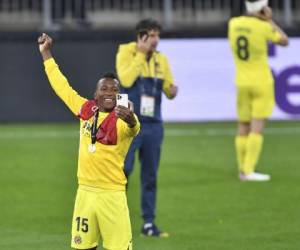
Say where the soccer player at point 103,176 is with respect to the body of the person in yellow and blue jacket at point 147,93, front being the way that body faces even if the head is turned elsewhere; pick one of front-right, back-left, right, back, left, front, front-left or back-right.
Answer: front-right

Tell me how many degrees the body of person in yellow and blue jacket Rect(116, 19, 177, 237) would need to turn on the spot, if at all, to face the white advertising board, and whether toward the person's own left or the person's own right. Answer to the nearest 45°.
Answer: approximately 135° to the person's own left

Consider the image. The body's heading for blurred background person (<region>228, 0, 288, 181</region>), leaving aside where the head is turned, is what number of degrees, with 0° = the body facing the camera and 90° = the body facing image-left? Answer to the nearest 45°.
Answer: approximately 225°

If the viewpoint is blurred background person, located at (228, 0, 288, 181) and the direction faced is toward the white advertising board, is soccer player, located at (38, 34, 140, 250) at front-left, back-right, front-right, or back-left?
back-left

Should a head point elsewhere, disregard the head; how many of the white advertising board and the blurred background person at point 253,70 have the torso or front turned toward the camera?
1

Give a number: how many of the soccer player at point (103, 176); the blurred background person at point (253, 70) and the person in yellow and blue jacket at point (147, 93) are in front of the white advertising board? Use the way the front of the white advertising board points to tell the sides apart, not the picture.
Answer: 3

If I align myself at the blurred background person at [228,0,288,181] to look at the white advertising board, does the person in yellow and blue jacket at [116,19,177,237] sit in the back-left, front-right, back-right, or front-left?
back-left

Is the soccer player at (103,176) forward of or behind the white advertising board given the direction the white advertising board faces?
forward

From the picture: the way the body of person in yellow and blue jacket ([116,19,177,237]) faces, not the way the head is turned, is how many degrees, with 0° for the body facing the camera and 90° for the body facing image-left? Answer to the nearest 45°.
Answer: approximately 315°

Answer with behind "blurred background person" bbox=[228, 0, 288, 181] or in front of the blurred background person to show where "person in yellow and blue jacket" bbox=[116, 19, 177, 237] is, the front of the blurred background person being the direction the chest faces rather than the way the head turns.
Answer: behind

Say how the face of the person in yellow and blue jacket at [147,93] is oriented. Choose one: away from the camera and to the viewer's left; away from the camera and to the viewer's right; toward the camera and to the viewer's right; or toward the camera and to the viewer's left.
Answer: toward the camera and to the viewer's right

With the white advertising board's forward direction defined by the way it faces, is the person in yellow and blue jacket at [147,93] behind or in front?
in front
